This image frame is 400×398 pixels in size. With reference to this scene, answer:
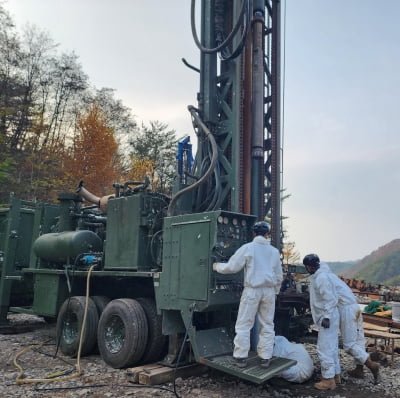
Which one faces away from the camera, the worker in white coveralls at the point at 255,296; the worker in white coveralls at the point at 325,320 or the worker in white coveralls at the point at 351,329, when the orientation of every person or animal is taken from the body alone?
the worker in white coveralls at the point at 255,296

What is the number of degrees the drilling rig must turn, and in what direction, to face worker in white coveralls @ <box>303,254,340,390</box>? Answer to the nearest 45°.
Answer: approximately 180°

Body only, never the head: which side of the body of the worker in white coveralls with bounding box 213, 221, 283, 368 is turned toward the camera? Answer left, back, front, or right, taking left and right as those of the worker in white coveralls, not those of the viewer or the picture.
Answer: back

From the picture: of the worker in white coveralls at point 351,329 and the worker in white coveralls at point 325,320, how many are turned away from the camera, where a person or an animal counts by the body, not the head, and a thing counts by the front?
0

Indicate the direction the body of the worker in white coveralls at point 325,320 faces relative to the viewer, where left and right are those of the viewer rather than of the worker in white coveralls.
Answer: facing to the left of the viewer

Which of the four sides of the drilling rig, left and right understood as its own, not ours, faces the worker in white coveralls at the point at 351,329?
back

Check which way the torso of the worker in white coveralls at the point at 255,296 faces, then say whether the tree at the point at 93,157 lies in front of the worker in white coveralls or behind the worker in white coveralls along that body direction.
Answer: in front

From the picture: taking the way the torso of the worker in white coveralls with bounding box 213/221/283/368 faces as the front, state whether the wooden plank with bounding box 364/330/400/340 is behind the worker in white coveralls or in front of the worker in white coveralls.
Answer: in front

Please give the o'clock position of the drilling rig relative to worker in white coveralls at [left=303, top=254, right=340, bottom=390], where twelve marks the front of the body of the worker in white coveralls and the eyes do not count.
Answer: The drilling rig is roughly at 1 o'clock from the worker in white coveralls.

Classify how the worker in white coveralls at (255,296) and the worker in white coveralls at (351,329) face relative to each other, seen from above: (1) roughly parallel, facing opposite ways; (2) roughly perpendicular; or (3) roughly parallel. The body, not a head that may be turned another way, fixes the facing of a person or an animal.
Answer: roughly perpendicular
